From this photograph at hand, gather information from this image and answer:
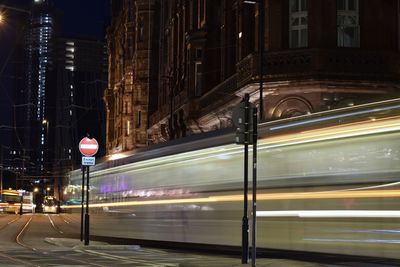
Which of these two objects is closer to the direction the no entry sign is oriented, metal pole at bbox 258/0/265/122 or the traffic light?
the traffic light

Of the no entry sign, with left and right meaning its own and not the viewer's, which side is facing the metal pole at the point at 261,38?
left

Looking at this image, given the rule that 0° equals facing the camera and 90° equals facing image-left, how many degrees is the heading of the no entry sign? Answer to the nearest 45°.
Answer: approximately 0°

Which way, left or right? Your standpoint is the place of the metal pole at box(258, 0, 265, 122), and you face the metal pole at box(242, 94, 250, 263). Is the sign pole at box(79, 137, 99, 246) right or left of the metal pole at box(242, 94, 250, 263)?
right

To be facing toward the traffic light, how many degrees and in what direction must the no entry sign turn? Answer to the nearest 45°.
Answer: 0° — it already faces it
